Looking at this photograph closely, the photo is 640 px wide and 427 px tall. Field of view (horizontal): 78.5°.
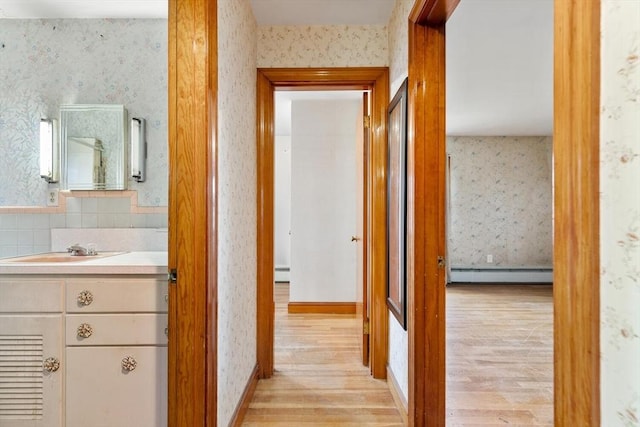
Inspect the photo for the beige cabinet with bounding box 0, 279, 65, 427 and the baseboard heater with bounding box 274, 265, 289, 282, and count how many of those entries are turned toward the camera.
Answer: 2

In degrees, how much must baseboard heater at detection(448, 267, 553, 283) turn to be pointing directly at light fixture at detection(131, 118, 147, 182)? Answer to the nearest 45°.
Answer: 0° — it already faces it

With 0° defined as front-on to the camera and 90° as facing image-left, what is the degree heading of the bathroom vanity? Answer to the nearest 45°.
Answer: approximately 0°

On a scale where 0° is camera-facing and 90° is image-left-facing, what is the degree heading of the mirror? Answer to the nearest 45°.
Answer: approximately 0°

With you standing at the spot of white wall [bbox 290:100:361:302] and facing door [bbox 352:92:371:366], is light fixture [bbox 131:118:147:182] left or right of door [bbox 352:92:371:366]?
right
